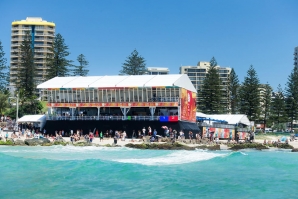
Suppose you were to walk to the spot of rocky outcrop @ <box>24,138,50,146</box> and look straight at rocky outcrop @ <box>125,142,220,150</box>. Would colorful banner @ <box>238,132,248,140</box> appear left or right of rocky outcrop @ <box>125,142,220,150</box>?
left

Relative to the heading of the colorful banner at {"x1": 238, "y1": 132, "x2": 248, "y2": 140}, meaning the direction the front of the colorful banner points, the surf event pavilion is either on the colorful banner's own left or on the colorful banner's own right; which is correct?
on the colorful banner's own right

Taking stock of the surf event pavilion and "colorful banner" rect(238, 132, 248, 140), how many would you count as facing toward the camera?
2

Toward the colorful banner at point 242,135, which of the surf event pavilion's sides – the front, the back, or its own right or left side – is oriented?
left

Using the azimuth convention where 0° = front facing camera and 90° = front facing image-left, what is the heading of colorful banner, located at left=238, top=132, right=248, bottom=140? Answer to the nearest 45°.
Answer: approximately 0°

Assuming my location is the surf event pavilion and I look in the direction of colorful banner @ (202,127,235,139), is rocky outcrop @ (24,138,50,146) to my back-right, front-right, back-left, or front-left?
back-right

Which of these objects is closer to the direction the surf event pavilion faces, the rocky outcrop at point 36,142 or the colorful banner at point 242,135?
the rocky outcrop

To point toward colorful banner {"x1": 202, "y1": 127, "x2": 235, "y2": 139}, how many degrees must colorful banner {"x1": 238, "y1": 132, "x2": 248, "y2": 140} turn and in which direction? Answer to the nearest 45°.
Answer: approximately 45° to its right

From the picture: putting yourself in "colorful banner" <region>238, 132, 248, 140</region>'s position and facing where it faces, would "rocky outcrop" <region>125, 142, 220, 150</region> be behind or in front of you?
in front
